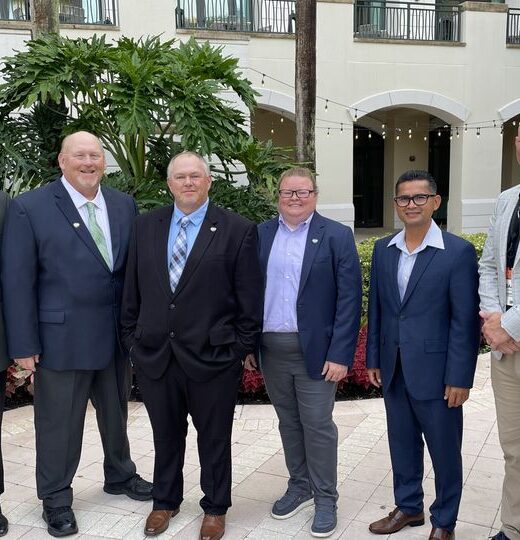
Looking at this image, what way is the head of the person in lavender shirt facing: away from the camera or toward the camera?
toward the camera

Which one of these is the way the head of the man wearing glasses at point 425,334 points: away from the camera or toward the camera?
toward the camera

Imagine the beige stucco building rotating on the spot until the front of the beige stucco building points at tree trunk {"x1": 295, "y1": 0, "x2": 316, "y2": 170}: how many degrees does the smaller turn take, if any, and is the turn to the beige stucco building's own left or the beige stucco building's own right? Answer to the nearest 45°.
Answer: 0° — it already faces it

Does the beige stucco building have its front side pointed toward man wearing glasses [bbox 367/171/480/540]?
yes

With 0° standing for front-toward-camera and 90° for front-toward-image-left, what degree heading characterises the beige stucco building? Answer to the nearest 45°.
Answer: approximately 0°

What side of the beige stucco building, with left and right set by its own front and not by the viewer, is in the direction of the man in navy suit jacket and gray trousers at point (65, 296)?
front

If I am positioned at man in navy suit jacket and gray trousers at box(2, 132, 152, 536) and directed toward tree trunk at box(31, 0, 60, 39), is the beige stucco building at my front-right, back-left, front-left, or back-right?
front-right

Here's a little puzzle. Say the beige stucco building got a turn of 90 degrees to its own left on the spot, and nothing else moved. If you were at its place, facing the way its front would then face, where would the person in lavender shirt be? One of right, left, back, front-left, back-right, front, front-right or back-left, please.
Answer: right

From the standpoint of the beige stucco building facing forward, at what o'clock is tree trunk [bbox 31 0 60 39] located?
The tree trunk is roughly at 1 o'clock from the beige stucco building.
